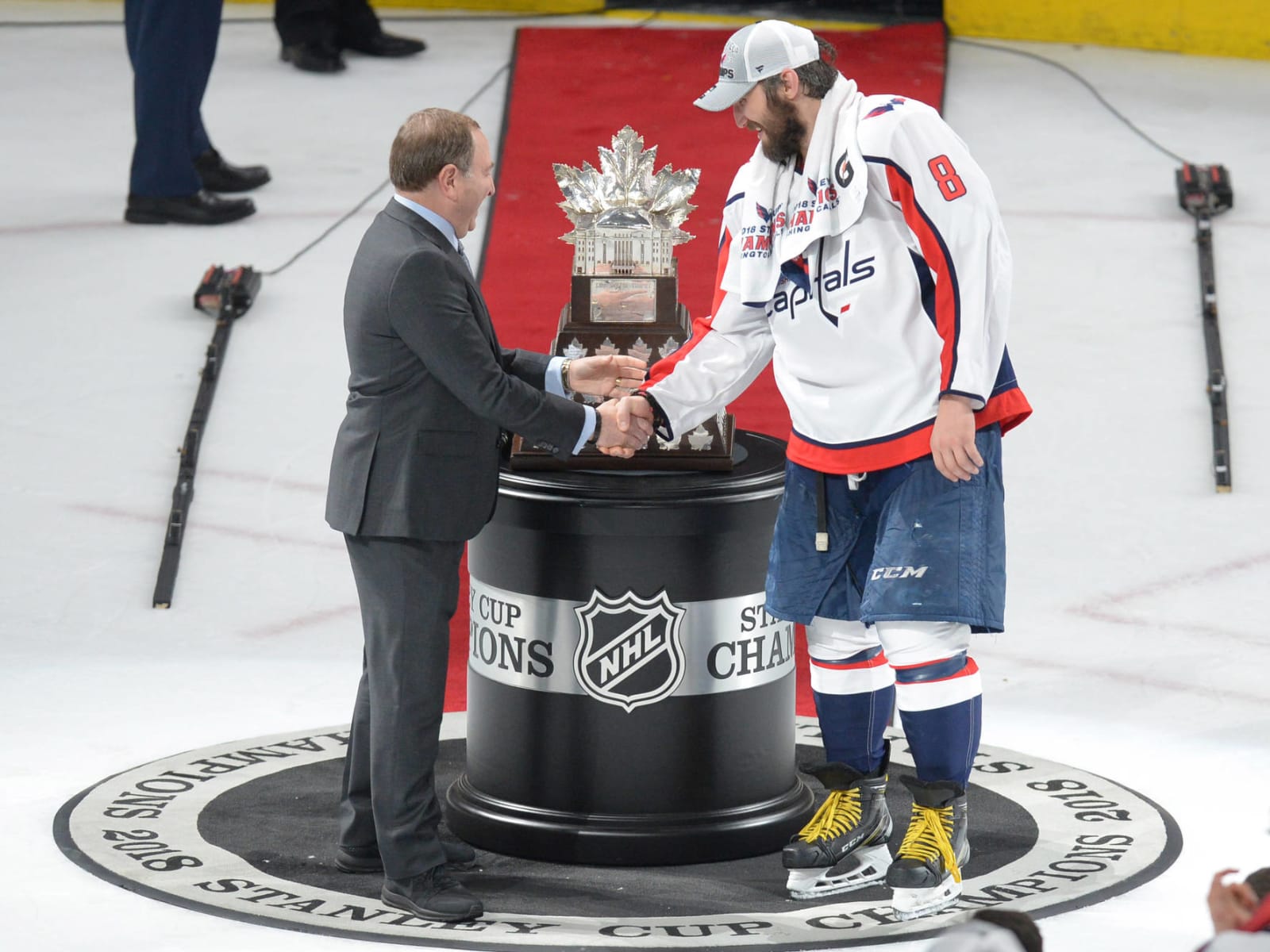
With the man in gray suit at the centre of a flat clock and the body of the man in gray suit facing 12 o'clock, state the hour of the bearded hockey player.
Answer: The bearded hockey player is roughly at 12 o'clock from the man in gray suit.

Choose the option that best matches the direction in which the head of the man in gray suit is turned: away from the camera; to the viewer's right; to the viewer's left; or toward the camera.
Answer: to the viewer's right

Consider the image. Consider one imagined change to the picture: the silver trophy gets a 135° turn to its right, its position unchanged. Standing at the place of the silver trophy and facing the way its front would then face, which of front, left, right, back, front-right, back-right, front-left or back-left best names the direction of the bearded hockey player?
back

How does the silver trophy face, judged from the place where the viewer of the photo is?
facing the viewer

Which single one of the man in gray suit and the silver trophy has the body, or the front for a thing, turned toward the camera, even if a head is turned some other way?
the silver trophy

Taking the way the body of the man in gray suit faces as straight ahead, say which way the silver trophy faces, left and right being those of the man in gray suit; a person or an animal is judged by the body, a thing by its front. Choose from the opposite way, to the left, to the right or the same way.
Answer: to the right

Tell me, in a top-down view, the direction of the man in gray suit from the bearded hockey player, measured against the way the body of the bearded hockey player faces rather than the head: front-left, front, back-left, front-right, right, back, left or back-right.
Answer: front-right

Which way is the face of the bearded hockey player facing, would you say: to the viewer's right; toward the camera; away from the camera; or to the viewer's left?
to the viewer's left

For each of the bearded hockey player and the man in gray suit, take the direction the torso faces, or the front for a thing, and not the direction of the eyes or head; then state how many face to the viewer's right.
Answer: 1

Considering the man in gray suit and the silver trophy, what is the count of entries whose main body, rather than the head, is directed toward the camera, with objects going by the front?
1

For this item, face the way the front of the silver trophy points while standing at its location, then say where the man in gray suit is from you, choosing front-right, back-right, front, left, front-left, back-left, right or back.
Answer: front-right

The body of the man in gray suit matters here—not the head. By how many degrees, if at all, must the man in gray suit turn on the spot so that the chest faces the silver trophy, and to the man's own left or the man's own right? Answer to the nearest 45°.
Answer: approximately 45° to the man's own left

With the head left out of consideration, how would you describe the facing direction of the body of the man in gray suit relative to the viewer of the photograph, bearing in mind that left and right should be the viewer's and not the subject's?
facing to the right of the viewer

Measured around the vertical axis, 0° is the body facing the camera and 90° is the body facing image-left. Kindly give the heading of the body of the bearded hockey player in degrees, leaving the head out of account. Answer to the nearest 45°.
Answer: approximately 45°
